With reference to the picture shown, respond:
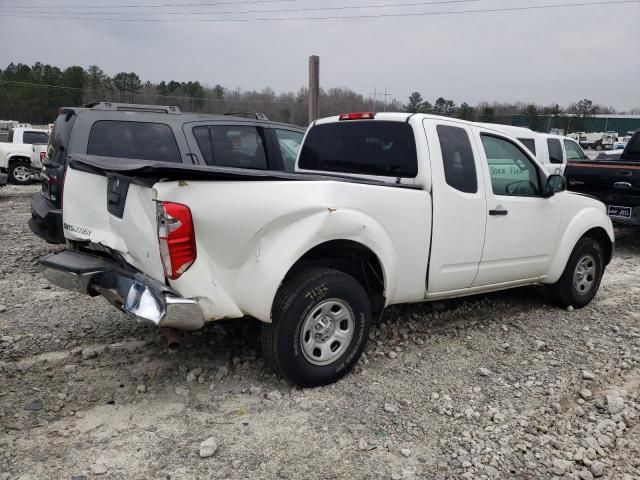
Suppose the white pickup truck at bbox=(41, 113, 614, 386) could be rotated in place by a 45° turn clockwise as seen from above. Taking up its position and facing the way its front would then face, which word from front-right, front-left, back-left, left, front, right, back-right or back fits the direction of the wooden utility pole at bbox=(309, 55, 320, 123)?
left

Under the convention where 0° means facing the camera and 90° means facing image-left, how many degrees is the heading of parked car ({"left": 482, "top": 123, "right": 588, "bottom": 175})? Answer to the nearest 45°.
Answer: approximately 225°

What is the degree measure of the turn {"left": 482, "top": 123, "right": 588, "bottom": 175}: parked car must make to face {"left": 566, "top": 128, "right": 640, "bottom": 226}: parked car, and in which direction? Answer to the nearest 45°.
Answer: approximately 135° to its right

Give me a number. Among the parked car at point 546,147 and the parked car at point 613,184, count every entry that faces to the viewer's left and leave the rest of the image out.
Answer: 0

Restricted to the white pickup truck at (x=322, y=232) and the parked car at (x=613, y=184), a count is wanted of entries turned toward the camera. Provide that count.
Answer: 0

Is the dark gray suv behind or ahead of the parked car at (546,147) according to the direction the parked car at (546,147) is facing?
behind

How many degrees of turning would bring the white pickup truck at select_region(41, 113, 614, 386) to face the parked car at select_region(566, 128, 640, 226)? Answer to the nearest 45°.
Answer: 0° — it already faces it

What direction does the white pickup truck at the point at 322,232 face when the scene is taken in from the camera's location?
facing away from the viewer and to the right of the viewer

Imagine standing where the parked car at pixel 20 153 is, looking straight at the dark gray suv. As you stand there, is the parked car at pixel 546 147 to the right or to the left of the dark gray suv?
left

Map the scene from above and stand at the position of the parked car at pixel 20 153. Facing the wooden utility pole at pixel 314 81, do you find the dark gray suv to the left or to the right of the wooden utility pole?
right

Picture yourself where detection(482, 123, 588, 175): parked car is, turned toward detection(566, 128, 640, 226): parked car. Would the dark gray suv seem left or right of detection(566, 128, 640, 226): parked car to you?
right

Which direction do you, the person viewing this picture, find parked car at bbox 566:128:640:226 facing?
facing away from the viewer and to the right of the viewer

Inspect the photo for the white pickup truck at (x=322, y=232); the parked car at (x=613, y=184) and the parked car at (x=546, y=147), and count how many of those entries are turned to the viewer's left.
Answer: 0

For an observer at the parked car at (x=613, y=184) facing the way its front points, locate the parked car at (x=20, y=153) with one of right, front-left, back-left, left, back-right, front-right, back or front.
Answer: back-left

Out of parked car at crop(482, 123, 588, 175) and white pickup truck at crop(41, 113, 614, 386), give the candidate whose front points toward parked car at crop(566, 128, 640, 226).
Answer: the white pickup truck

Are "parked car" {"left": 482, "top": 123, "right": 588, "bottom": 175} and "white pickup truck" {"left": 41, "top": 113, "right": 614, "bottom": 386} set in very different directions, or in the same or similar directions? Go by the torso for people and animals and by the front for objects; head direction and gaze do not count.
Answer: same or similar directions
